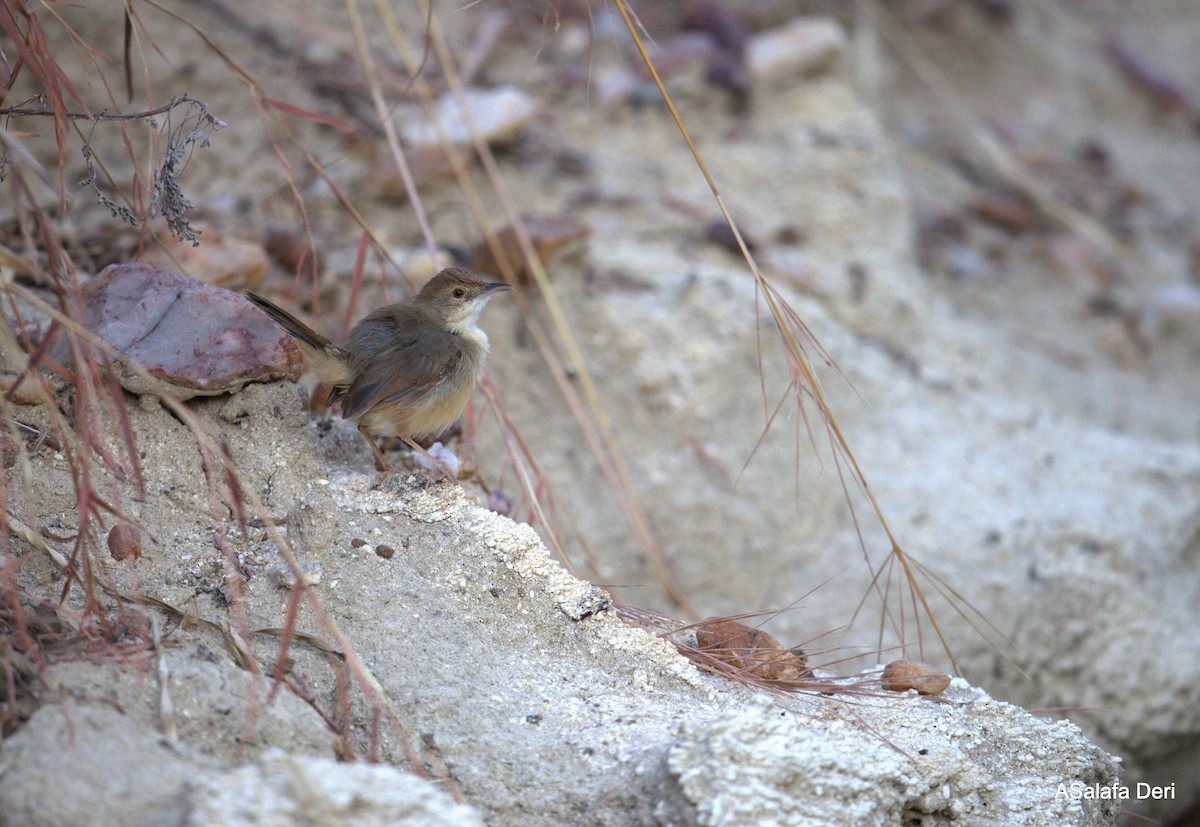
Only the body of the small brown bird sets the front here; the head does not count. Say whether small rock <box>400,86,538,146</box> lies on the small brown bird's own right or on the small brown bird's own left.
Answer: on the small brown bird's own left

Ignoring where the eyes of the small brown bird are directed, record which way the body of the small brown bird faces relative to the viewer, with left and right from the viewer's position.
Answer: facing to the right of the viewer

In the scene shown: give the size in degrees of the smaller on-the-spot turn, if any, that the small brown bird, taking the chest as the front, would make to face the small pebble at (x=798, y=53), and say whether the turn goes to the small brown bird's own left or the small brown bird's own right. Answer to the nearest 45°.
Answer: approximately 45° to the small brown bird's own left

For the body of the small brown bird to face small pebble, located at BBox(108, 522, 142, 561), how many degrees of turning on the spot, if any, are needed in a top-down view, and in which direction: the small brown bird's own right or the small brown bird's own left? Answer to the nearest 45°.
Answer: approximately 135° to the small brown bird's own right
